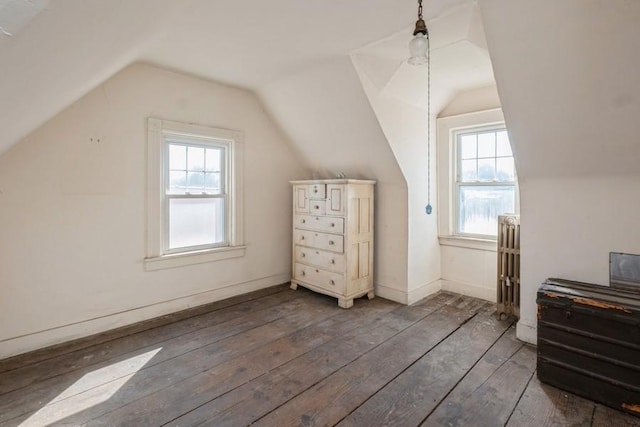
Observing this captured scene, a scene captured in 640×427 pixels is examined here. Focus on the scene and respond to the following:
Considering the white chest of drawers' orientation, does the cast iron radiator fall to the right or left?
on its left

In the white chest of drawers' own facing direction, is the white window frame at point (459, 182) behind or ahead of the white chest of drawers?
behind

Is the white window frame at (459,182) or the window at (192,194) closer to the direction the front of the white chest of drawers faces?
the window

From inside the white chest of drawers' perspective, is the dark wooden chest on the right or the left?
on its left

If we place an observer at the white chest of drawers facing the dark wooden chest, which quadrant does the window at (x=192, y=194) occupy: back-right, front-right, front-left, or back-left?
back-right

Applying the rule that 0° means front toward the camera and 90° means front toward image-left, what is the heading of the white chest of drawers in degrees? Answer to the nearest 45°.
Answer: approximately 45°

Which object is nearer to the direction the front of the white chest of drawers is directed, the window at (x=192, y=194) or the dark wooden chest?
the window

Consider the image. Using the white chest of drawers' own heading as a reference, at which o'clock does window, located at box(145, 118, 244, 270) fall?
The window is roughly at 1 o'clock from the white chest of drawers.
